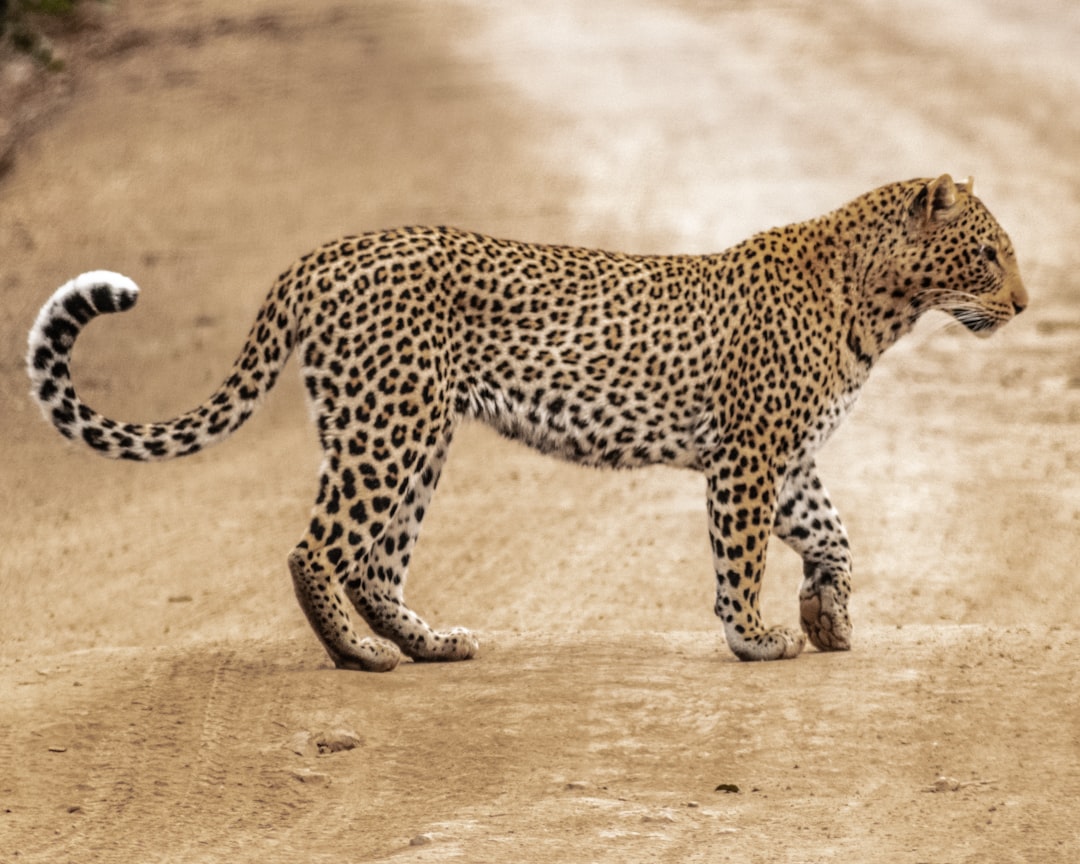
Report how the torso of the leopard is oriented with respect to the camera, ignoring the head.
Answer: to the viewer's right
